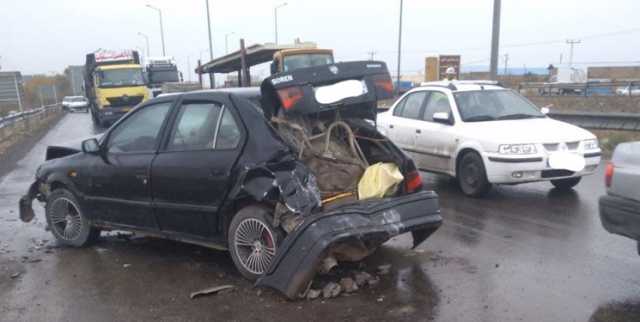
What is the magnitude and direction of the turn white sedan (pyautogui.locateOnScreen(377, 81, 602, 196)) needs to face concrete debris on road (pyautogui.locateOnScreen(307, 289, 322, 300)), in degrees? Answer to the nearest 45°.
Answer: approximately 45° to its right

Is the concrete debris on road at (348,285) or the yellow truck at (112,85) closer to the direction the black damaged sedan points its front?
the yellow truck

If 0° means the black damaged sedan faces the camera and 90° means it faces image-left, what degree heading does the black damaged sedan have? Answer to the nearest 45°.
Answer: approximately 135°

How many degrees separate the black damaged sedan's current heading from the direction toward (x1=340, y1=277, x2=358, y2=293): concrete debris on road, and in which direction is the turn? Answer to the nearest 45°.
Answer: approximately 180°

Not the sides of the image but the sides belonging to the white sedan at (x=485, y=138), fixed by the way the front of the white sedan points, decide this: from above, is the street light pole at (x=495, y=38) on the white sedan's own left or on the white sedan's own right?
on the white sedan's own left

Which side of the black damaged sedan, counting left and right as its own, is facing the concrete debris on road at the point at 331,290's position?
back

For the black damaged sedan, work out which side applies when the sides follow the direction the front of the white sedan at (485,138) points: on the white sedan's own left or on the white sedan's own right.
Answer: on the white sedan's own right

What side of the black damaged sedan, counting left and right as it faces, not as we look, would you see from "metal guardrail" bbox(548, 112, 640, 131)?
right

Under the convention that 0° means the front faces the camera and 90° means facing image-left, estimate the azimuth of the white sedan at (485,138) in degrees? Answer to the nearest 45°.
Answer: approximately 315°
